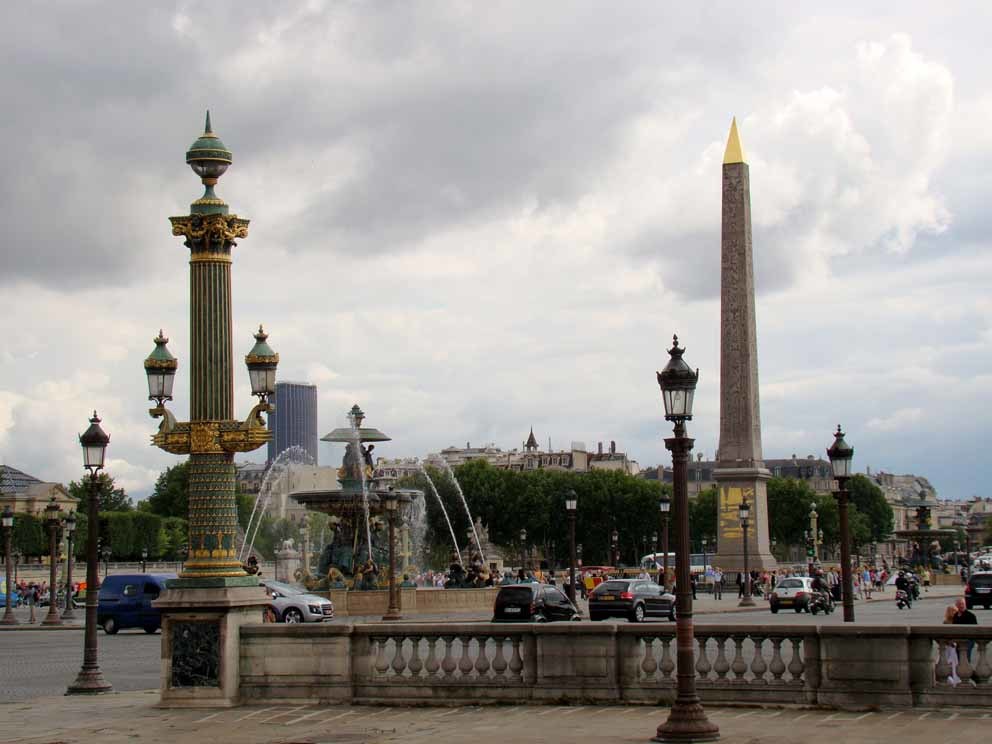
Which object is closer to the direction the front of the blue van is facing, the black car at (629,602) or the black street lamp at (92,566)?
the black car
